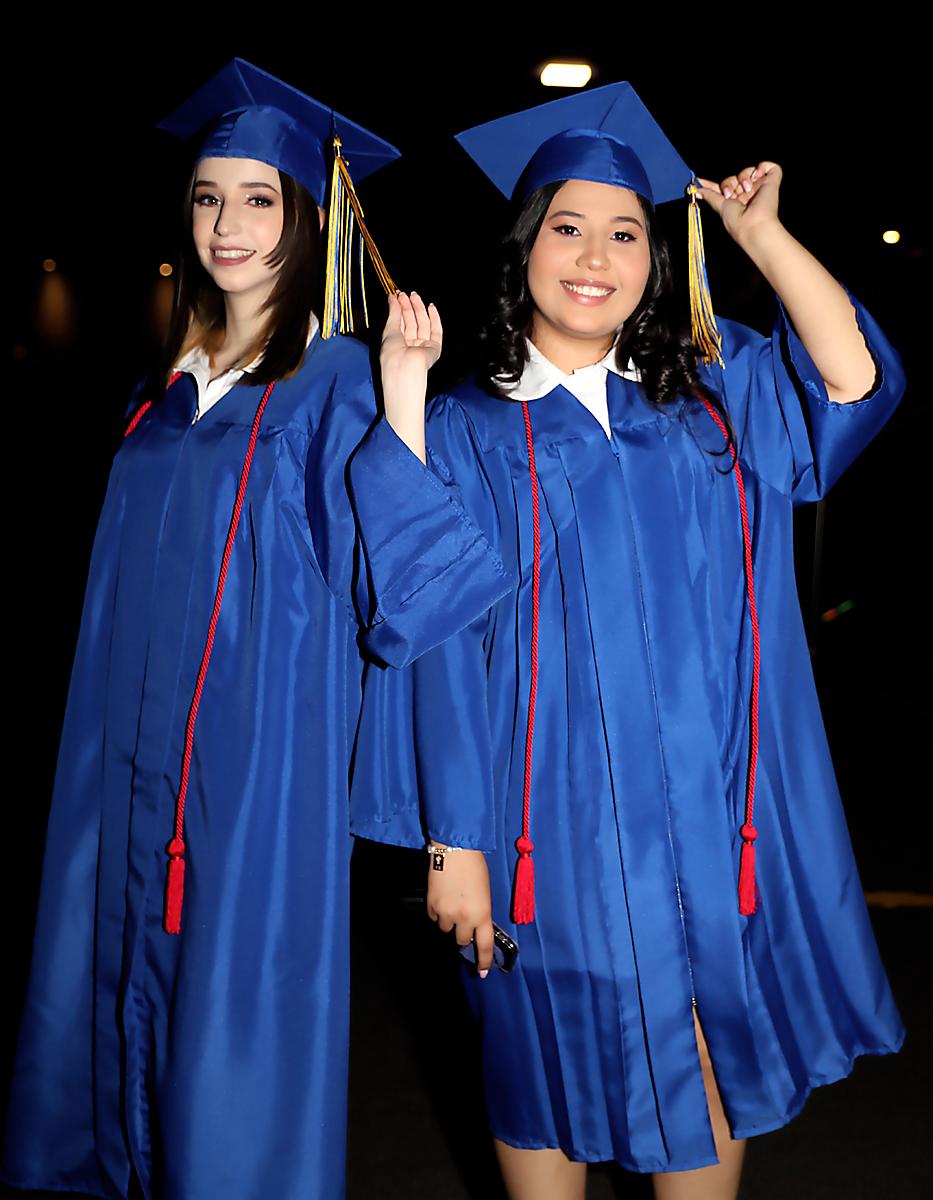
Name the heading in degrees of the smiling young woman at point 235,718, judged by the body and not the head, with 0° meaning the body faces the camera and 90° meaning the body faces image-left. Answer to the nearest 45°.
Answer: approximately 45°

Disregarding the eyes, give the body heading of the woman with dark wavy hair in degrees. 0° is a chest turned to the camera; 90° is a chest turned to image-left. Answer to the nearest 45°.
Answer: approximately 0°
